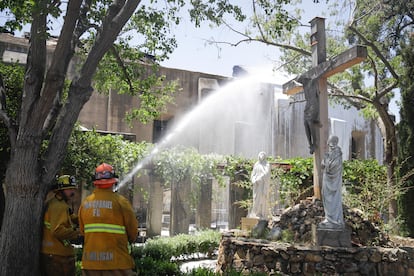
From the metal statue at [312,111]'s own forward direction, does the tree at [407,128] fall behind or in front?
behind

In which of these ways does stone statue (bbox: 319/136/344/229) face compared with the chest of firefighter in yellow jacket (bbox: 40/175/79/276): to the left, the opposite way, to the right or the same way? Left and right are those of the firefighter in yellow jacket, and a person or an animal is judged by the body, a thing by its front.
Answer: the opposite way

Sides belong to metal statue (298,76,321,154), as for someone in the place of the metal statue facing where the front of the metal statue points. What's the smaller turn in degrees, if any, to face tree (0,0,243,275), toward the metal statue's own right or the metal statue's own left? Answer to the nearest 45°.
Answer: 0° — it already faces it

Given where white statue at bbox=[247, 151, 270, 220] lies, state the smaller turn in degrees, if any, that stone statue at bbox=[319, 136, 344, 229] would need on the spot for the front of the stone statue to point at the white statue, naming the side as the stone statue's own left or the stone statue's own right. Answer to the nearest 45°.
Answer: approximately 90° to the stone statue's own right

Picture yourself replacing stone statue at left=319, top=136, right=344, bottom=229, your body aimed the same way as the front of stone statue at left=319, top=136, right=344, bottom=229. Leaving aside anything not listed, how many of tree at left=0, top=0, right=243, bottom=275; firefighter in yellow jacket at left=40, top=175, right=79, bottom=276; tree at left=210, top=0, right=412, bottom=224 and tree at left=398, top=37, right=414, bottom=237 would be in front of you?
2

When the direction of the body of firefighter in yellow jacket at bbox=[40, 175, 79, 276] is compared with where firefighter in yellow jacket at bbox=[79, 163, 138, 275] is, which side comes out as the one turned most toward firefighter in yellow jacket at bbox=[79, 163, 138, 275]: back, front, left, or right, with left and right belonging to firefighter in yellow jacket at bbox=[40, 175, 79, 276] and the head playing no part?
right

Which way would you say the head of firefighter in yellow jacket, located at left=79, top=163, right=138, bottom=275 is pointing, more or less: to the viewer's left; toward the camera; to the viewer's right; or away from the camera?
away from the camera

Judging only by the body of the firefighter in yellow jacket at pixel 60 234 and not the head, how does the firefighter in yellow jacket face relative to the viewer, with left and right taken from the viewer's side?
facing to the right of the viewer

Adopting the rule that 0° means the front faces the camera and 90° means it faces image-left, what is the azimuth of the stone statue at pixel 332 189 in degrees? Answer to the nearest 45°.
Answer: approximately 45°

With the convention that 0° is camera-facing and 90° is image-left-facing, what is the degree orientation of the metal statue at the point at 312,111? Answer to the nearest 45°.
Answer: approximately 45°
